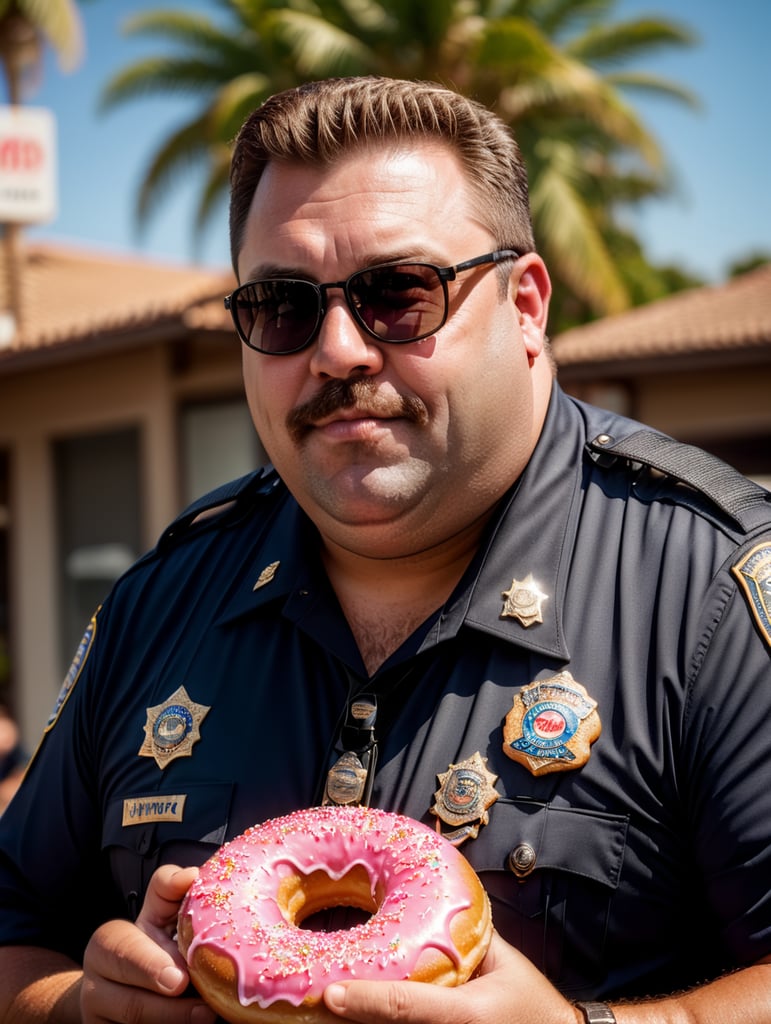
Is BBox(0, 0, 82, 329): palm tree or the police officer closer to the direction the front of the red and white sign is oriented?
the police officer

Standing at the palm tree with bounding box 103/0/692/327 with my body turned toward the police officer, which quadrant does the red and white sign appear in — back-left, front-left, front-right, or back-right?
front-right

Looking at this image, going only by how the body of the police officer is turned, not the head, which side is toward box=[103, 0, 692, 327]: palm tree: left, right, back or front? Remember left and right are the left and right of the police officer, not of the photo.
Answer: back

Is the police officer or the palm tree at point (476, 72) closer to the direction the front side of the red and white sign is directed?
the police officer

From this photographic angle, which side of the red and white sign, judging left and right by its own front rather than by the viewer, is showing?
front

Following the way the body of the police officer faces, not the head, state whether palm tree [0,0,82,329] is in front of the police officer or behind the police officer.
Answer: behind

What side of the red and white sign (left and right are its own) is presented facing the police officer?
front

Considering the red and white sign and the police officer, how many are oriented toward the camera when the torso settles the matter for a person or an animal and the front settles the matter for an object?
2

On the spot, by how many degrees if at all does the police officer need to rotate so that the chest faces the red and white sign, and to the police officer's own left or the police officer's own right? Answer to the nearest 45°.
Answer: approximately 180°

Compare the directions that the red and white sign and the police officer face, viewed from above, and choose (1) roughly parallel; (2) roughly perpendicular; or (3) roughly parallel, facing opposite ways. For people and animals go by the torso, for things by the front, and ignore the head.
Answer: roughly parallel

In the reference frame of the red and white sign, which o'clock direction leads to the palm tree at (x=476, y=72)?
The palm tree is roughly at 9 o'clock from the red and white sign.

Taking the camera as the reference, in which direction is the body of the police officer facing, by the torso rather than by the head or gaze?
toward the camera
